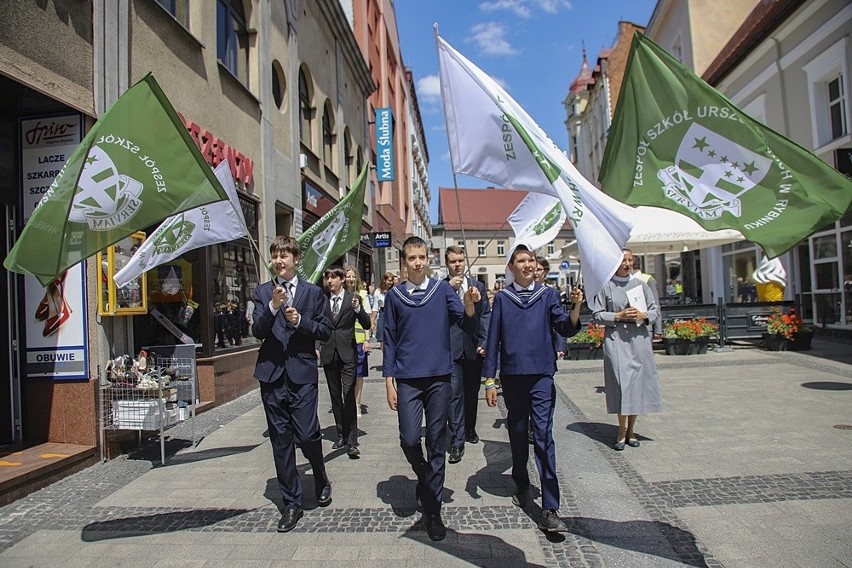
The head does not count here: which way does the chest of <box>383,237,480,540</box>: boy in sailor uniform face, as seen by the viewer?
toward the camera

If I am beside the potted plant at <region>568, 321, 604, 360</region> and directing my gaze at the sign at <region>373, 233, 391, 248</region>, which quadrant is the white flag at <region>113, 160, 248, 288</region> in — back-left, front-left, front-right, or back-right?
back-left

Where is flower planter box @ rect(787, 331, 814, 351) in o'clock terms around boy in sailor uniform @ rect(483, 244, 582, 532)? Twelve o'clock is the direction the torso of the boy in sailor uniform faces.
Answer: The flower planter box is roughly at 7 o'clock from the boy in sailor uniform.

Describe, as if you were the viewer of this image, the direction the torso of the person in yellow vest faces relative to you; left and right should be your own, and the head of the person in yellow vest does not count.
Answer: facing the viewer

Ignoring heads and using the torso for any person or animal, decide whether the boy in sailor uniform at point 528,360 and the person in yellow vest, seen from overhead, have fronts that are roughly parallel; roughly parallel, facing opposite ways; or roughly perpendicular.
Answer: roughly parallel

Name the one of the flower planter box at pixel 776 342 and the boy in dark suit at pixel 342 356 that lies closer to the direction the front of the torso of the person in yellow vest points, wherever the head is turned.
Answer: the boy in dark suit

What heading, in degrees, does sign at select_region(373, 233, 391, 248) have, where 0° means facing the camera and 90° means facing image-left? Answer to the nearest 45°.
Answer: approximately 0°

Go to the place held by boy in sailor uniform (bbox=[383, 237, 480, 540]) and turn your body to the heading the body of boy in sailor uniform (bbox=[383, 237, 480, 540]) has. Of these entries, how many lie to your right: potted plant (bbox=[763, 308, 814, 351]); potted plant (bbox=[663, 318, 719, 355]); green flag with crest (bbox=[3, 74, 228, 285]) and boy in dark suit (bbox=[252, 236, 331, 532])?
2

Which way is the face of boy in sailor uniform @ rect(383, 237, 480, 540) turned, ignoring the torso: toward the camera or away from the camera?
toward the camera

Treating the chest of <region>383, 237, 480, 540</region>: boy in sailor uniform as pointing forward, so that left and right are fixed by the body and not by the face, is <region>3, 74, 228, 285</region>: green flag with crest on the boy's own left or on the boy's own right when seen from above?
on the boy's own right

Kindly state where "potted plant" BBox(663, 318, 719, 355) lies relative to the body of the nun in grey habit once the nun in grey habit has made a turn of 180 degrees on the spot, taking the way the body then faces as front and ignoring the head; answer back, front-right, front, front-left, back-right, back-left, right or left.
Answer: front
